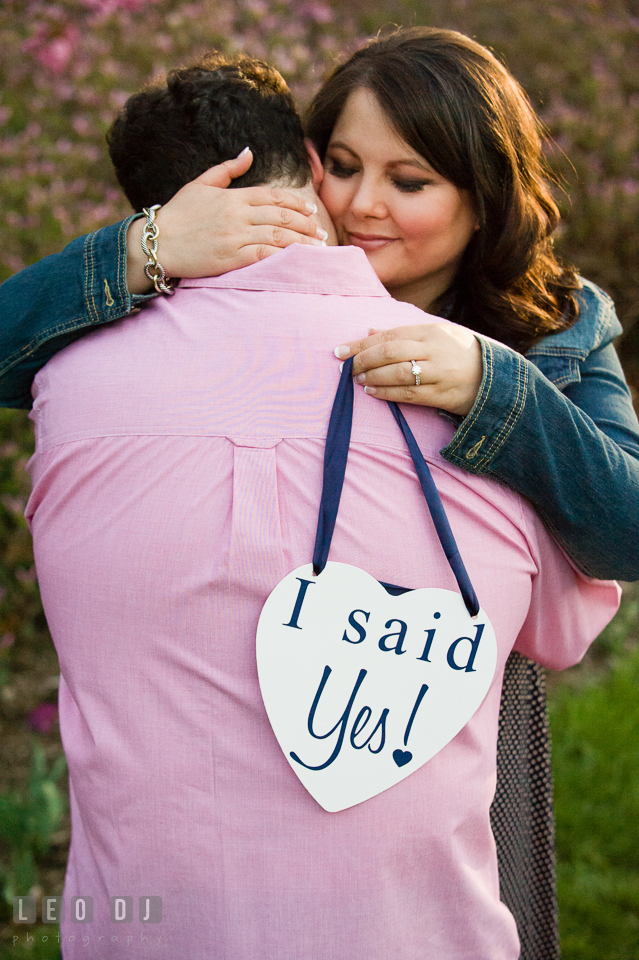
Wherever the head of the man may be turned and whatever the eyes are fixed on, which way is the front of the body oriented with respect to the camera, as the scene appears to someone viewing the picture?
away from the camera

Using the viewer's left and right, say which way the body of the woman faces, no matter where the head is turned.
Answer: facing the viewer and to the left of the viewer

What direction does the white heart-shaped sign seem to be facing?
toward the camera

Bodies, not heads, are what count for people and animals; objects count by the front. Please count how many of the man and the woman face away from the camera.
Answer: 1

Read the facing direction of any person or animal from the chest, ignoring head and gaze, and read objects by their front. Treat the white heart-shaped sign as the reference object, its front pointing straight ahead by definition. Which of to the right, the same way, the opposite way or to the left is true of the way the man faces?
the opposite way
